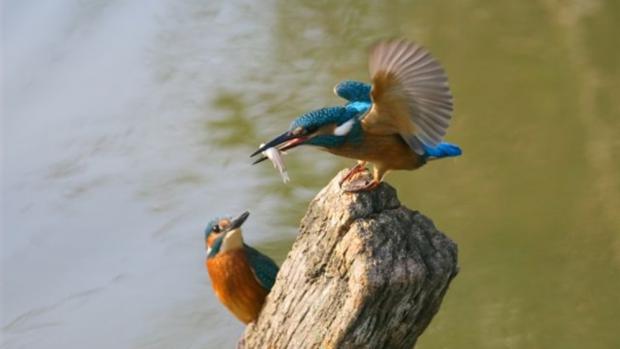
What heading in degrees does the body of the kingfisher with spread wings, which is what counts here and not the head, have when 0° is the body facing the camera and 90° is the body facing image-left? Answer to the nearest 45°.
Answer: approximately 90°
